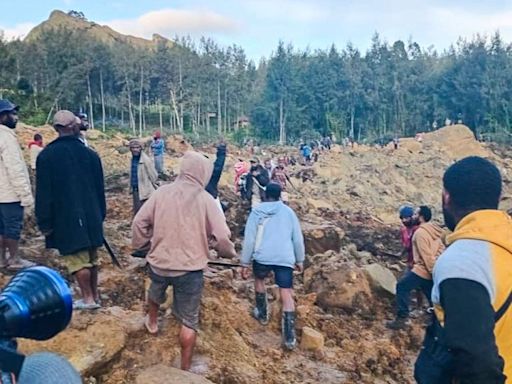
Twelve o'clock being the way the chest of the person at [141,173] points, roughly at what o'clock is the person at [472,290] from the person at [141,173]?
the person at [472,290] is roughly at 10 o'clock from the person at [141,173].

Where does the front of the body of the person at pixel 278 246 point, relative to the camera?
away from the camera

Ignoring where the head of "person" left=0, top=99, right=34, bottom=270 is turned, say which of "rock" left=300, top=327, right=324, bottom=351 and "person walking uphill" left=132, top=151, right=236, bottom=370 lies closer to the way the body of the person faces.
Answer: the rock

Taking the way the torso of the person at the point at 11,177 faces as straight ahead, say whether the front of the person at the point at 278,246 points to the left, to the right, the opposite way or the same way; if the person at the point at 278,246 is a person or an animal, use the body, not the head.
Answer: to the left

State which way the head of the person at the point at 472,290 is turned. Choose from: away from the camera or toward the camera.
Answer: away from the camera

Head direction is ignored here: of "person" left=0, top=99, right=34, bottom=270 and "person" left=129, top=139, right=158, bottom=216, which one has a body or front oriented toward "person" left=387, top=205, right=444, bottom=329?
"person" left=0, top=99, right=34, bottom=270

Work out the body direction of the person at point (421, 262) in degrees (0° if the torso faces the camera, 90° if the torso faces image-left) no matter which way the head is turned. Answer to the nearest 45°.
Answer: approximately 90°

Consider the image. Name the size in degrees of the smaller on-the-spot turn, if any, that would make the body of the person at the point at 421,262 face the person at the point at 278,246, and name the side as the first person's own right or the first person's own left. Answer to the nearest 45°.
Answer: approximately 45° to the first person's own left

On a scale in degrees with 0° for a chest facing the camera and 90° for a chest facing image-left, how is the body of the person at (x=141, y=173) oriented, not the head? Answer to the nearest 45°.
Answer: approximately 45°

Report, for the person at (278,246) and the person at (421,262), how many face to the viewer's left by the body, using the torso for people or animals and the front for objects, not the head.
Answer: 1

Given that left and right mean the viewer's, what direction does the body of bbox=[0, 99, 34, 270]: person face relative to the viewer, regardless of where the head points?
facing to the right of the viewer
